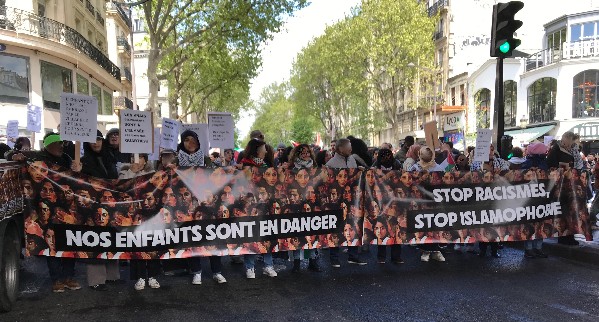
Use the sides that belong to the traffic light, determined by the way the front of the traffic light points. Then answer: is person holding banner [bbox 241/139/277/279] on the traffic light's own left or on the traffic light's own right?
on the traffic light's own right

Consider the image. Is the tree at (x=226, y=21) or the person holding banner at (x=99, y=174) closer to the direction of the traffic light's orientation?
the person holding banner

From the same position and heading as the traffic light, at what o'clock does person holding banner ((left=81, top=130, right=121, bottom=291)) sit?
The person holding banner is roughly at 3 o'clock from the traffic light.

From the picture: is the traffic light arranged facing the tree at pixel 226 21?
no

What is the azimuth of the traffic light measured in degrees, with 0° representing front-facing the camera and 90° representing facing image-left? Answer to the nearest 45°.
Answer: approximately 315°

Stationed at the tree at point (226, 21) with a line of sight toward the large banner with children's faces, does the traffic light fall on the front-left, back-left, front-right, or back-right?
front-left
